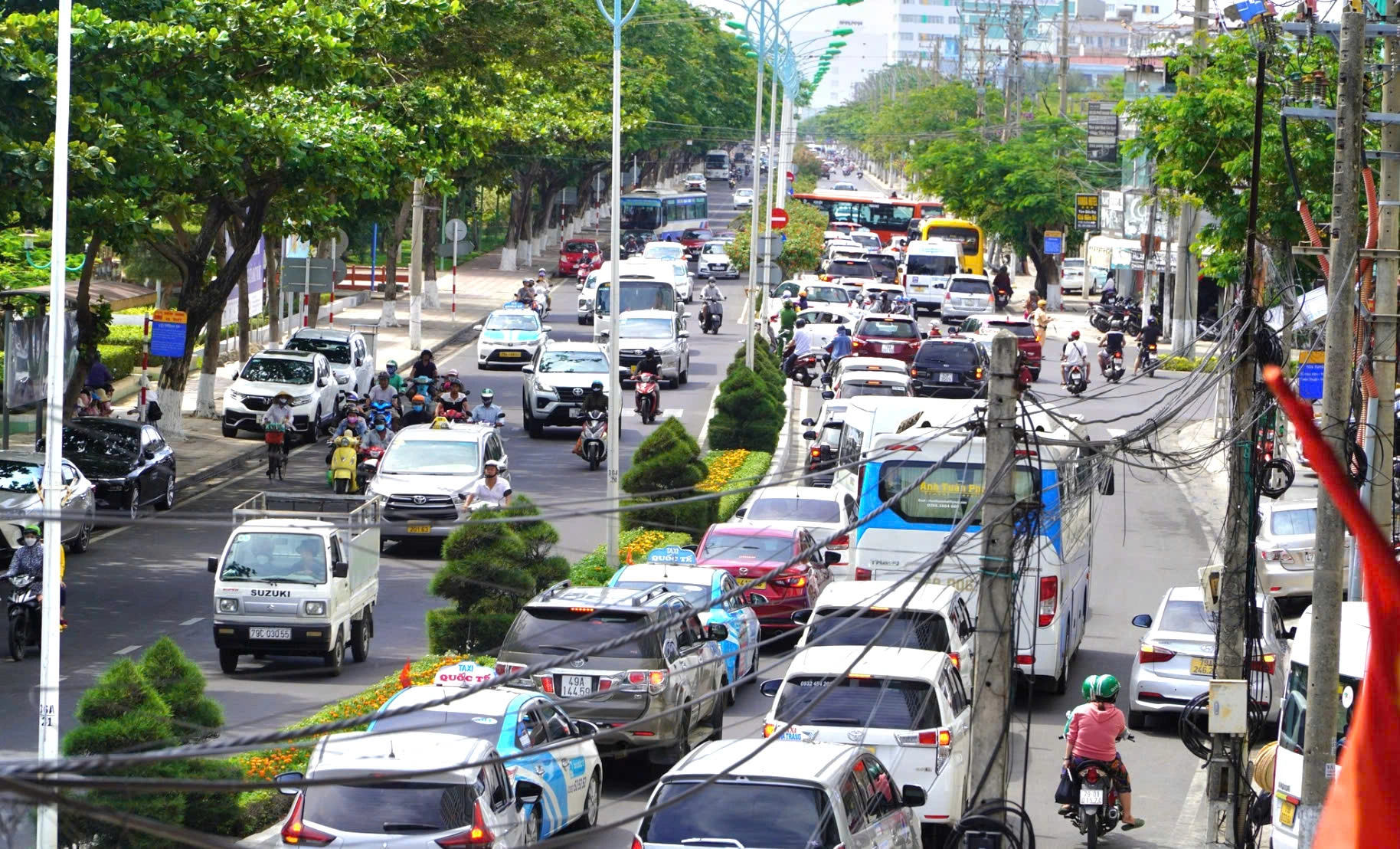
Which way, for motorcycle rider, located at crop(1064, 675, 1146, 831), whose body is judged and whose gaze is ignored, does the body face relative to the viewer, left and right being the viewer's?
facing away from the viewer

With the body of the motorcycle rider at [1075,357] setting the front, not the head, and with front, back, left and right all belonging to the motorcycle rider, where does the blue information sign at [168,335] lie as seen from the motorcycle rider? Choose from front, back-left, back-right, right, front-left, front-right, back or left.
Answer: back-left

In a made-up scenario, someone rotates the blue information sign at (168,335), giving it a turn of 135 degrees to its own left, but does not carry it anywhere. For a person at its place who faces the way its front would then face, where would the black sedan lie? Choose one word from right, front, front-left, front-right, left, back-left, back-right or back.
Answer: back-right

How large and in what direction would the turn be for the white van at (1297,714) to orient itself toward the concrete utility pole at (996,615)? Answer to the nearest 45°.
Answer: approximately 135° to its left

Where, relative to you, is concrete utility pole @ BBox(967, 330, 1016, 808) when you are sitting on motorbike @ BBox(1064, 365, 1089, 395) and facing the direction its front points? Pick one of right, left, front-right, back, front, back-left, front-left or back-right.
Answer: back

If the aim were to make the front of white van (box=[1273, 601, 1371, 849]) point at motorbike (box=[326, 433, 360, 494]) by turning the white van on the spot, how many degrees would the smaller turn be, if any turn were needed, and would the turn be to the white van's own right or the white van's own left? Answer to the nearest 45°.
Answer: approximately 45° to the white van's own left

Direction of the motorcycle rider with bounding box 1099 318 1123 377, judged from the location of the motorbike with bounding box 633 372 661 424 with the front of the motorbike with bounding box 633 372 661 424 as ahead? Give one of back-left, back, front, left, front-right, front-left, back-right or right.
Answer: back-left

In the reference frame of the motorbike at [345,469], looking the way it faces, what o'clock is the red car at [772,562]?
The red car is roughly at 11 o'clock from the motorbike.

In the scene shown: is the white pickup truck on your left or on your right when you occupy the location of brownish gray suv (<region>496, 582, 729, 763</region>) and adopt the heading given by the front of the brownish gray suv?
on your left

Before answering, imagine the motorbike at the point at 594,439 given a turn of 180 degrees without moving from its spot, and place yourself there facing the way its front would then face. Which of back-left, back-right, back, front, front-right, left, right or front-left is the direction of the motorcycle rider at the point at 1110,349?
front-right

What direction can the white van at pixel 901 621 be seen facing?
away from the camera

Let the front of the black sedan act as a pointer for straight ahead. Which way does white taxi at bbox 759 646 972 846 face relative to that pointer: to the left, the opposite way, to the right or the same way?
the opposite way

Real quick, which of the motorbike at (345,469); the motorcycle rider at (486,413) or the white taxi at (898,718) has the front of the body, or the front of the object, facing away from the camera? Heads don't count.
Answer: the white taxi

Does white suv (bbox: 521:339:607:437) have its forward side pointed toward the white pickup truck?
yes

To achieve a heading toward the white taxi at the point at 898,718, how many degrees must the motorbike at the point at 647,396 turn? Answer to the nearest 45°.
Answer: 0° — it already faces it

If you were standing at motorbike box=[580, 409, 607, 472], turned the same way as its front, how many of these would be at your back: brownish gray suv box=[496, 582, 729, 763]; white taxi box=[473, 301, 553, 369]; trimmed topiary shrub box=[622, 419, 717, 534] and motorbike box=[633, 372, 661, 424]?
2

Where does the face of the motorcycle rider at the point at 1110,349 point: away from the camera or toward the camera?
away from the camera

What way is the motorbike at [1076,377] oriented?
away from the camera
